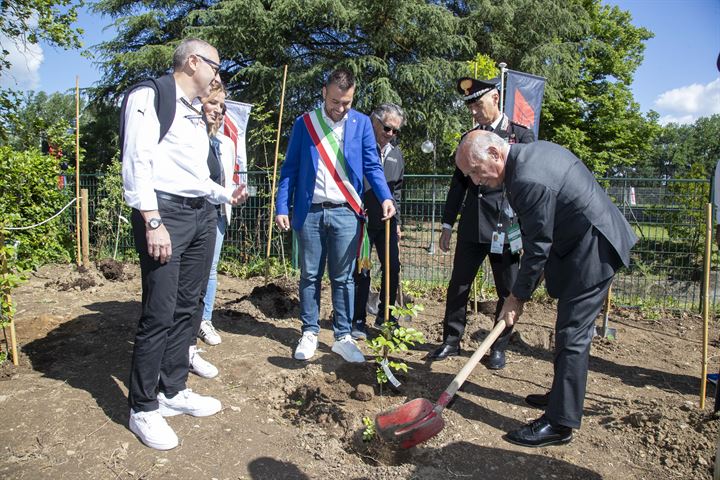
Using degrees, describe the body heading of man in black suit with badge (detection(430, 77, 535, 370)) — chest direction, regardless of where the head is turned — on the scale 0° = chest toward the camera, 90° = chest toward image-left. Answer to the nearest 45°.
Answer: approximately 45°

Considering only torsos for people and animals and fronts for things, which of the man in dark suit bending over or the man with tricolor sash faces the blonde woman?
the man in dark suit bending over

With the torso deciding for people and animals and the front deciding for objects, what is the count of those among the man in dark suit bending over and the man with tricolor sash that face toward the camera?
1

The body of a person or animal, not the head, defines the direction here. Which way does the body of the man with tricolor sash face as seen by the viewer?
toward the camera

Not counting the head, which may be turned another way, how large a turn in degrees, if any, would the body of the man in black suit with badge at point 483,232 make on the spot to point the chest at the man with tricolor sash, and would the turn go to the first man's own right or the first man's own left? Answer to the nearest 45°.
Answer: approximately 45° to the first man's own right

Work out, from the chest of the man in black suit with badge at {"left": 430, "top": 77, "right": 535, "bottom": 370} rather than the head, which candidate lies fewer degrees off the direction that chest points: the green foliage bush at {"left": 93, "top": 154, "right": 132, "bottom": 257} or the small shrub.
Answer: the small shrub

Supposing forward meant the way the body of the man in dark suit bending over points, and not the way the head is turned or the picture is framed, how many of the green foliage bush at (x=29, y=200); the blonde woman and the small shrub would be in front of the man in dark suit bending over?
3

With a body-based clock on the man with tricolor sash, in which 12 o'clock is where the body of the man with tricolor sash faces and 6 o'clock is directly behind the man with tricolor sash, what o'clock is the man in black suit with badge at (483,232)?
The man in black suit with badge is roughly at 9 o'clock from the man with tricolor sash.

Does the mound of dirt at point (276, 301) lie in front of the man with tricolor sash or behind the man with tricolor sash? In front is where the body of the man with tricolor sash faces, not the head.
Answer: behind

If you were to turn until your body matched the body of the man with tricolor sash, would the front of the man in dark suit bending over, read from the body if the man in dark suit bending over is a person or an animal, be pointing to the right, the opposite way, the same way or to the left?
to the right

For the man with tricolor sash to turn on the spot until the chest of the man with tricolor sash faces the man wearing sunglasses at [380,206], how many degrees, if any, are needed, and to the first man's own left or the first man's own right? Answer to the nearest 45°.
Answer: approximately 135° to the first man's own left

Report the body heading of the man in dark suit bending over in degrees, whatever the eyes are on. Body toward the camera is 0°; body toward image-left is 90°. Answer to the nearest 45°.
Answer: approximately 90°
